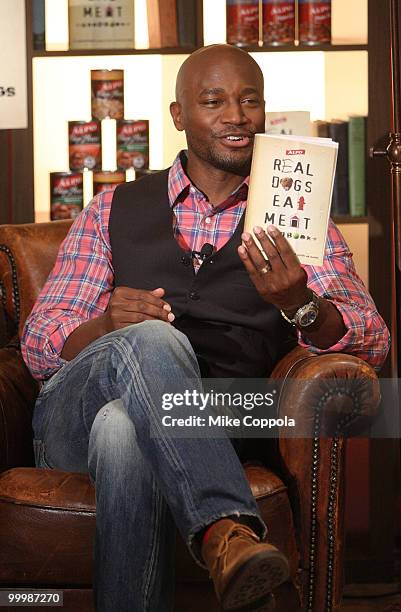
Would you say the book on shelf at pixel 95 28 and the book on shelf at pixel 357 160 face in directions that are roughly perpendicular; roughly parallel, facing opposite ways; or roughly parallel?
roughly perpendicular

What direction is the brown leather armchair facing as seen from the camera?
toward the camera

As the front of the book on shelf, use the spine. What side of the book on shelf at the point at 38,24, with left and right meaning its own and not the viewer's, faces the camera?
front

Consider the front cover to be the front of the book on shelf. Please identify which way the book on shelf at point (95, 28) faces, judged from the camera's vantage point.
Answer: facing the viewer

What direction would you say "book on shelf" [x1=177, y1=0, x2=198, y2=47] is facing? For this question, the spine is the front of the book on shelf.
toward the camera

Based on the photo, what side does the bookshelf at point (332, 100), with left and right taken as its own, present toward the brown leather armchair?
front

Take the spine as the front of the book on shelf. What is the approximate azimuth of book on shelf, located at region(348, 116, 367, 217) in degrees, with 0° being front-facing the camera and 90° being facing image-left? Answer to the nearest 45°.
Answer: approximately 0°

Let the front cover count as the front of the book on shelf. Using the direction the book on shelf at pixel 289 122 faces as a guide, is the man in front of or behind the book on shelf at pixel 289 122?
in front
